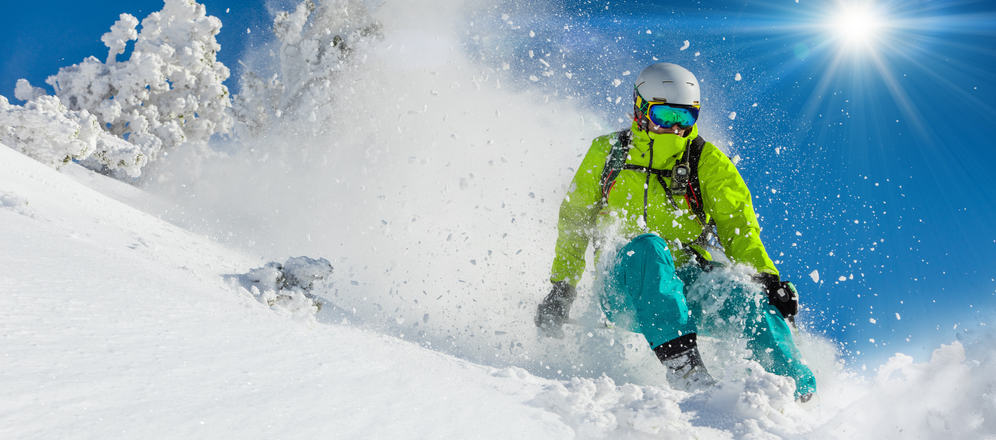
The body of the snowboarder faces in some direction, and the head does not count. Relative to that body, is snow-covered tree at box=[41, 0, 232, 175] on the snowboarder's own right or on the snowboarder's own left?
on the snowboarder's own right

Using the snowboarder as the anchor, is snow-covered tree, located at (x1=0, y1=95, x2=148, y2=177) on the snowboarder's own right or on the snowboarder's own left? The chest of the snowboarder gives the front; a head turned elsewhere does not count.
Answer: on the snowboarder's own right

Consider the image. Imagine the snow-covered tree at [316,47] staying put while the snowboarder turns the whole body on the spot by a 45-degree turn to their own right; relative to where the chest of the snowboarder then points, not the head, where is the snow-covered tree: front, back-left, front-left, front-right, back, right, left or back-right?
right

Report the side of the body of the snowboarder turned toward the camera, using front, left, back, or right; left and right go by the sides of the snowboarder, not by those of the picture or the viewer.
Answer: front
